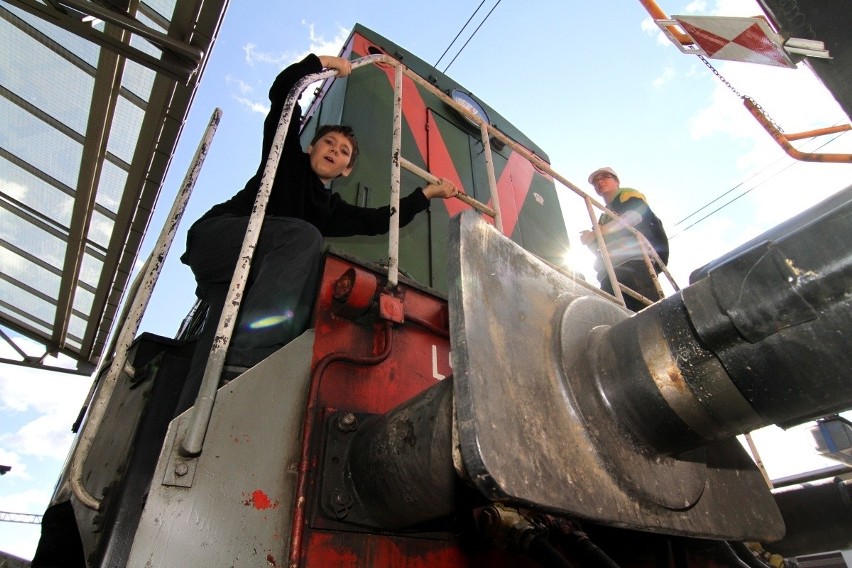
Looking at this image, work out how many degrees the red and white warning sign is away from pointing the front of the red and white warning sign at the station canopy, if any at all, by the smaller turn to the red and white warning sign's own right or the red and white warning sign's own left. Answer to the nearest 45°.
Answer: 0° — it already faces it

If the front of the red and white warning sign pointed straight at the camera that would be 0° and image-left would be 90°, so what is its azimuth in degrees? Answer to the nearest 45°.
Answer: approximately 45°

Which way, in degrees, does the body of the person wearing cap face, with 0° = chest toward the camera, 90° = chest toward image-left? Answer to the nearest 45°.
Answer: approximately 45°

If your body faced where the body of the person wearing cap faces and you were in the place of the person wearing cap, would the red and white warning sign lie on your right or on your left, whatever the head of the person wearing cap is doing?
on your left
